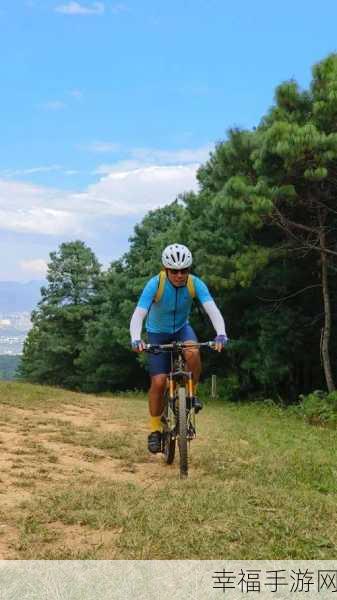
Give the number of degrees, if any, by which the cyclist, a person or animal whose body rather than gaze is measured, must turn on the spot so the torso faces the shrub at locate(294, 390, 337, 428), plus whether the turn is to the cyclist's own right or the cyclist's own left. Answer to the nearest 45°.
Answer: approximately 180°

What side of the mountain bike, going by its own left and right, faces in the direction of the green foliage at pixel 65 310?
back

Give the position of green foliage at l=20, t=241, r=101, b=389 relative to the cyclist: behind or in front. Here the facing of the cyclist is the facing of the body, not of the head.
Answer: behind

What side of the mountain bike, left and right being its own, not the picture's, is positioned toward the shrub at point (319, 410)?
back

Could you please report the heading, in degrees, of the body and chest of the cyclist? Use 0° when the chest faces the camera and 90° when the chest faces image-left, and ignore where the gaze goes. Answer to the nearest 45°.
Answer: approximately 0°
